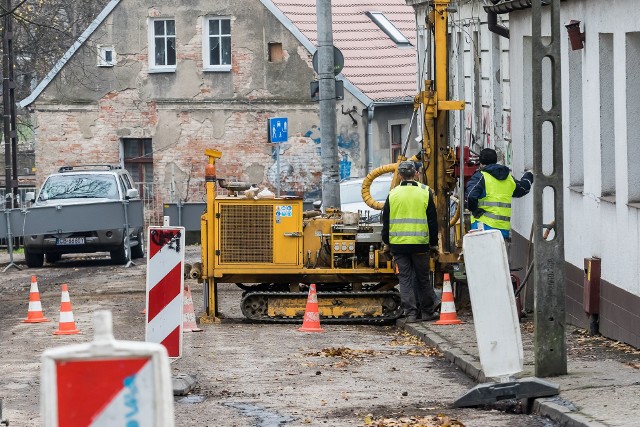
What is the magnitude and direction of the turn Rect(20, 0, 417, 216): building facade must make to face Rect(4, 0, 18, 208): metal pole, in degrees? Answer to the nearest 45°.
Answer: approximately 45° to its right

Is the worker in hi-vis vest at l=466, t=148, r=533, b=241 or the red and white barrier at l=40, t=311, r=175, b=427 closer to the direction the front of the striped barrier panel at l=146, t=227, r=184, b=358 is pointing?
the red and white barrier

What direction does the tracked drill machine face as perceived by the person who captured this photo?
facing to the right of the viewer

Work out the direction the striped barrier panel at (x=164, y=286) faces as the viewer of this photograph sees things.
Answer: facing the viewer

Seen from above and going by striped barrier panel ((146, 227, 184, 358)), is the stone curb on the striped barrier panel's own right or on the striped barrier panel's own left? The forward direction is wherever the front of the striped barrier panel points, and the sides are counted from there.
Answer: on the striped barrier panel's own left

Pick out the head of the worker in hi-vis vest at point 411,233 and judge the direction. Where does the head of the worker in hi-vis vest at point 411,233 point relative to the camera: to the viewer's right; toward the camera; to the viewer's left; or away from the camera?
away from the camera

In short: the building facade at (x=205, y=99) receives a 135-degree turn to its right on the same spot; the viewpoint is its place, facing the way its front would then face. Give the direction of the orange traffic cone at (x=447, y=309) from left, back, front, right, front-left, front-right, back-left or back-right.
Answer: back-left

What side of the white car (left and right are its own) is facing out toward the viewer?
front

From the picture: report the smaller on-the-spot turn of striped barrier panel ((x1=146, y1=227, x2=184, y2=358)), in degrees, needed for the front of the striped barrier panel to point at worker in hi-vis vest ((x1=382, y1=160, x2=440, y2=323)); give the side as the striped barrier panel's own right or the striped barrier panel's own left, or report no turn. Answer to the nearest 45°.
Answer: approximately 135° to the striped barrier panel's own left

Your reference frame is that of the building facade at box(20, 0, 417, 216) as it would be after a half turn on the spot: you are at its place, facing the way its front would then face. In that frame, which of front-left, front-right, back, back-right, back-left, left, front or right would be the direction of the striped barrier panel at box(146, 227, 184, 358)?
back

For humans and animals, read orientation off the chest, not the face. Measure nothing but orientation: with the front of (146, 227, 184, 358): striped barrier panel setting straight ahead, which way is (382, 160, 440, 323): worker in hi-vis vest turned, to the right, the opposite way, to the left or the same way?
the opposite way

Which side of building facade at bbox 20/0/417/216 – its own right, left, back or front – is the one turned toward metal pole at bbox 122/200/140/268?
front
